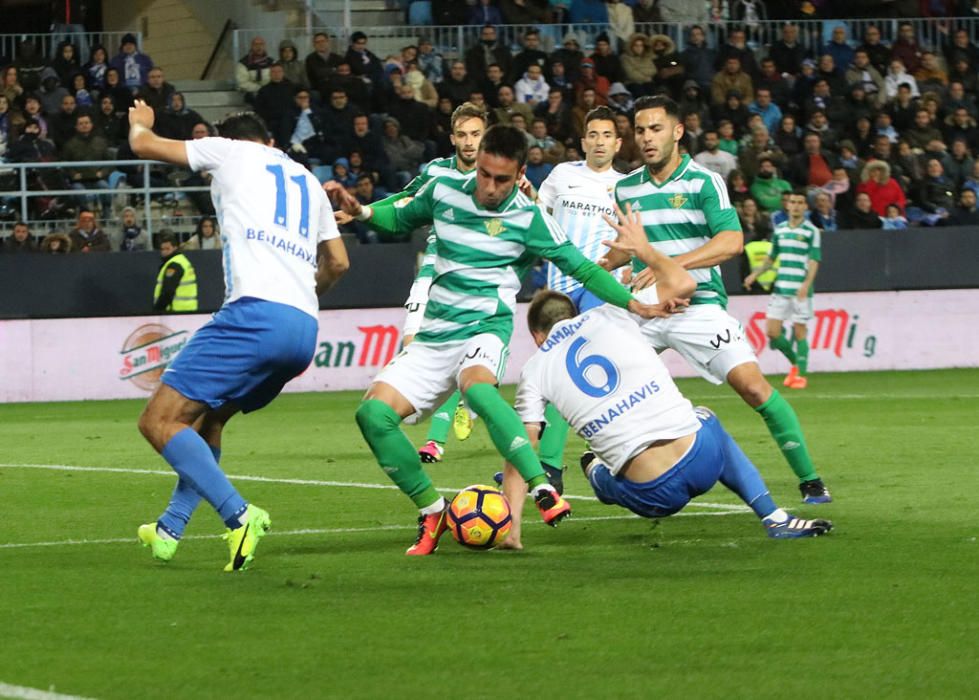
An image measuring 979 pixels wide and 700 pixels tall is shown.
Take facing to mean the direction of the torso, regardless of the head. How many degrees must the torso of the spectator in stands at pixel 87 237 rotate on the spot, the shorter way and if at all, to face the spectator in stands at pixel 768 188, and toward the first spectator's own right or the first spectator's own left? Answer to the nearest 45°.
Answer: approximately 90° to the first spectator's own left

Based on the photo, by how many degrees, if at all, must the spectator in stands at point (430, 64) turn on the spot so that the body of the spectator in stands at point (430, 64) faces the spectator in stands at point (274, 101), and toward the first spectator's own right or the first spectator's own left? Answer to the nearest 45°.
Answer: approximately 45° to the first spectator's own right

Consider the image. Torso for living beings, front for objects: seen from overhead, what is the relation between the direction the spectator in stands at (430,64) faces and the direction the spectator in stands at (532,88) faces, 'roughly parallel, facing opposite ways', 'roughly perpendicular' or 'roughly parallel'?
roughly parallel

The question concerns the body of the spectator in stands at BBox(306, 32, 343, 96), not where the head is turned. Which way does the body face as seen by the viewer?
toward the camera

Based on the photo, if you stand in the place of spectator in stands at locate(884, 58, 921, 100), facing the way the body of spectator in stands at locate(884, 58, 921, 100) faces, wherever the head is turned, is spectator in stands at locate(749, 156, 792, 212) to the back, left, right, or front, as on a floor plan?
front

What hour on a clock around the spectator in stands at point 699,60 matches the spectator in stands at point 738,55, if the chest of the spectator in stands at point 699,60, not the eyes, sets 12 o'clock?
the spectator in stands at point 738,55 is roughly at 8 o'clock from the spectator in stands at point 699,60.

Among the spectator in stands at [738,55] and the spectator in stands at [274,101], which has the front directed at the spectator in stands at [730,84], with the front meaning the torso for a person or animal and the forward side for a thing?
the spectator in stands at [738,55]

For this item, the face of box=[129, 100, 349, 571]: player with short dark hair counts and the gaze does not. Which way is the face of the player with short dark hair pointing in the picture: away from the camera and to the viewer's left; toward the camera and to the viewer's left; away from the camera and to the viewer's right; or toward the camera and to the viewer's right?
away from the camera and to the viewer's right

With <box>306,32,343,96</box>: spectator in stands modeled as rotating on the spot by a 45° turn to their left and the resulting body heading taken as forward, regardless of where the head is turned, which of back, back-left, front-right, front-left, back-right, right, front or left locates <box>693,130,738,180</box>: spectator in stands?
front-left

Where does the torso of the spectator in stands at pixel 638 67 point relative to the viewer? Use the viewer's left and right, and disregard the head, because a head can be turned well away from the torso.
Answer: facing the viewer

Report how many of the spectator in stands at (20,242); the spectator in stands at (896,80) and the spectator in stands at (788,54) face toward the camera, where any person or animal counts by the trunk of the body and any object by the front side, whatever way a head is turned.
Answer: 3

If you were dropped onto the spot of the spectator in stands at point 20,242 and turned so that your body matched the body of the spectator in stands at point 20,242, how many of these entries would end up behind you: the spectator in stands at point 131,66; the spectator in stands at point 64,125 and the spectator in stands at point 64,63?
3
